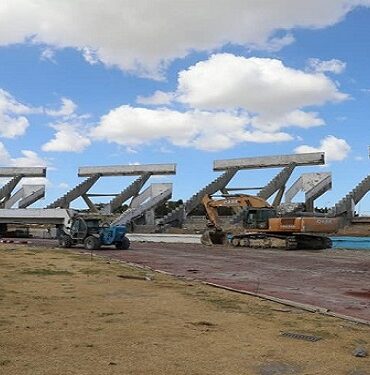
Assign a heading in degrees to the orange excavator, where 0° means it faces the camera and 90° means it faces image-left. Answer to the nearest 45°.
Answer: approximately 90°
